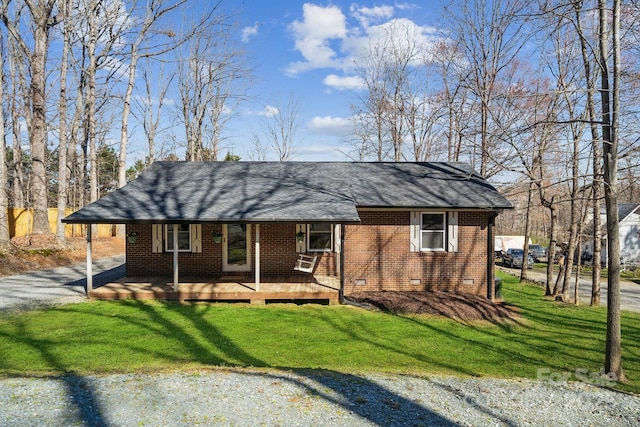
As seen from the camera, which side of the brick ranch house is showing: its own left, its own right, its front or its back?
front

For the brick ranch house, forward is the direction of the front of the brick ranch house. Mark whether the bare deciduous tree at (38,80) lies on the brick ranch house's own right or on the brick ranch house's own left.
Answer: on the brick ranch house's own right

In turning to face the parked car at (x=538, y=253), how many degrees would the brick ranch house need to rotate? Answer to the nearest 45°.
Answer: approximately 135° to its left

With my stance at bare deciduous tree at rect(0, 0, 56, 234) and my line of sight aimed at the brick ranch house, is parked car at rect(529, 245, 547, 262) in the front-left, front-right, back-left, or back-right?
front-left

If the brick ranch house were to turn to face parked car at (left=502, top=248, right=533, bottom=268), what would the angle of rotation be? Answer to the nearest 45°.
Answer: approximately 135° to its left
